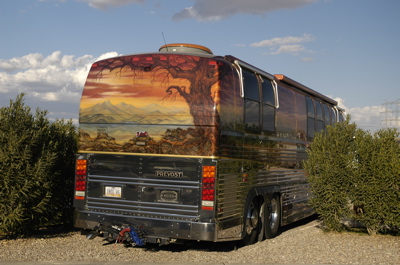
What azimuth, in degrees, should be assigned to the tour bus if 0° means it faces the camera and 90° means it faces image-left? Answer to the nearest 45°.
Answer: approximately 225°

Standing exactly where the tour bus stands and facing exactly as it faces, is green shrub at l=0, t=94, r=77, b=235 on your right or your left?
on your left
